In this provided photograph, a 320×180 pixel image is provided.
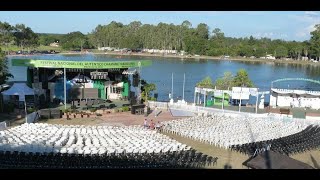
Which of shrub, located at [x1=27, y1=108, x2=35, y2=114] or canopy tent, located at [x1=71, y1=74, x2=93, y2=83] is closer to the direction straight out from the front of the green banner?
the shrub

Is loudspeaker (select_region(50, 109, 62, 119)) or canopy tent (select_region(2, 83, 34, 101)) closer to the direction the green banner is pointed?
the loudspeaker

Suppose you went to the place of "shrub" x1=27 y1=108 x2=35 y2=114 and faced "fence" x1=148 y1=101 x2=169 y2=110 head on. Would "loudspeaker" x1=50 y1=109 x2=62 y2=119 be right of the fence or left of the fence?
right

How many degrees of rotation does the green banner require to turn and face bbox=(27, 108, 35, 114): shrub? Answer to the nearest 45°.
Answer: approximately 45° to its right

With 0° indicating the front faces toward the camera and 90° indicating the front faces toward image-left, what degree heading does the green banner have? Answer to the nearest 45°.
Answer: approximately 0°

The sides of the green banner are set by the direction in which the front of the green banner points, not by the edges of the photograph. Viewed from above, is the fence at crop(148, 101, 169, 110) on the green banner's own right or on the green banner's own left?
on the green banner's own left

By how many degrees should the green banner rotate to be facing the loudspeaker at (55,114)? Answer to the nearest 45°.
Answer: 0° — it already faces it

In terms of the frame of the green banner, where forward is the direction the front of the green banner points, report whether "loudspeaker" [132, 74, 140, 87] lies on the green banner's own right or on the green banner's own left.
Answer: on the green banner's own left
